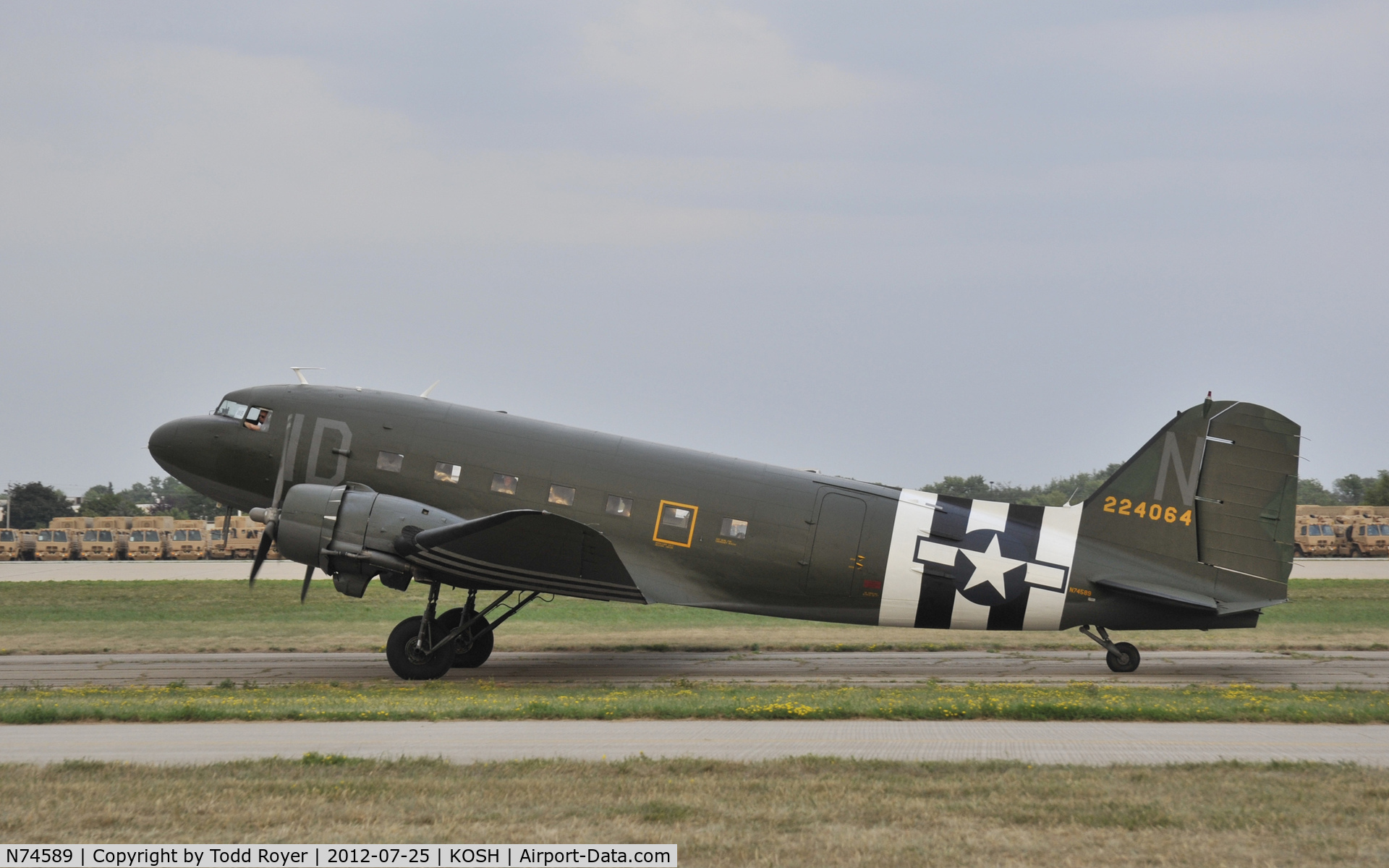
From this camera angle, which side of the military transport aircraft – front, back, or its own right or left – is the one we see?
left
